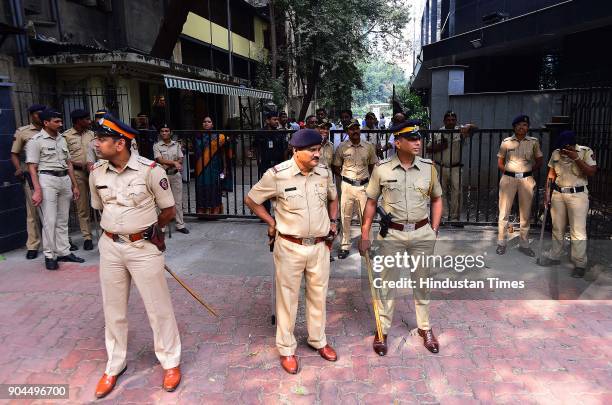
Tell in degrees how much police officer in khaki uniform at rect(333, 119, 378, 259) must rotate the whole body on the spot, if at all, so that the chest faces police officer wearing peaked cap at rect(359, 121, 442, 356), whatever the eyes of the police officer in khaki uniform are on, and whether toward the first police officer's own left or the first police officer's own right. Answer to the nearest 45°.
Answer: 0° — they already face them

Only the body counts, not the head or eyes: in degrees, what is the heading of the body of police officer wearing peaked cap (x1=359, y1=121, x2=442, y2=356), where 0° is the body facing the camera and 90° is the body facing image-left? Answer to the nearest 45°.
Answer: approximately 0°

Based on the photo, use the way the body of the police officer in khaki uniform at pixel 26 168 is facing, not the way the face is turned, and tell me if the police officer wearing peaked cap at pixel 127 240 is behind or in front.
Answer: in front

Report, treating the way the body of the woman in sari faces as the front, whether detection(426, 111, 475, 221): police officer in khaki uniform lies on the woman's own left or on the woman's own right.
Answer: on the woman's own left

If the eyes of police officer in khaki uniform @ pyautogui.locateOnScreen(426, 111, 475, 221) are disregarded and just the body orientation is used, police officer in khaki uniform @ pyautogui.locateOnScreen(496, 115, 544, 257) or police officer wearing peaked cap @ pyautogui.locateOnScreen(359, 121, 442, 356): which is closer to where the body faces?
the police officer wearing peaked cap

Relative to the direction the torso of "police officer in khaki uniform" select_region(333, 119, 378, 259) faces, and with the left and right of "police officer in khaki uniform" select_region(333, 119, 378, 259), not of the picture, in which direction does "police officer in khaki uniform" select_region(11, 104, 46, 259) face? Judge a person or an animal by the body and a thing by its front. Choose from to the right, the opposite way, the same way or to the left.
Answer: to the left

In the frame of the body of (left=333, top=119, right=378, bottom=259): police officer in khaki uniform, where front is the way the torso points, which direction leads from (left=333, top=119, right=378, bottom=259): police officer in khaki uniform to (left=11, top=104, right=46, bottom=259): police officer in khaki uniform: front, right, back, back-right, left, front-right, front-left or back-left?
right

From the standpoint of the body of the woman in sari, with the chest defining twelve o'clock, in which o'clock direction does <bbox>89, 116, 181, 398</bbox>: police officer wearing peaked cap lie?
The police officer wearing peaked cap is roughly at 12 o'clock from the woman in sari.

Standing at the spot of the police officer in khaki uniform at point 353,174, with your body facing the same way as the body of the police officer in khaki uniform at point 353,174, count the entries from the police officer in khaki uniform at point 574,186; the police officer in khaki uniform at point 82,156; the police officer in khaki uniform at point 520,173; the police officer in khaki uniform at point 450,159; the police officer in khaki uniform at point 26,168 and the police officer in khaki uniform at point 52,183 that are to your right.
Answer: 3

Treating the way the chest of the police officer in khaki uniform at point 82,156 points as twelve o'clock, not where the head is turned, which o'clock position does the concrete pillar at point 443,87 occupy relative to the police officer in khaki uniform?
The concrete pillar is roughly at 10 o'clock from the police officer in khaki uniform.

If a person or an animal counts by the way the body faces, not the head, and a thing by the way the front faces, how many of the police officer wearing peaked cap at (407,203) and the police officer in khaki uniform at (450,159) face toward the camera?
2

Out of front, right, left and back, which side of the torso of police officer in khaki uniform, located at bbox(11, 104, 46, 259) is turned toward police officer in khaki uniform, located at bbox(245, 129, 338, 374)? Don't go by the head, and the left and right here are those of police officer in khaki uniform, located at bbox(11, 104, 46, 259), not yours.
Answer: front

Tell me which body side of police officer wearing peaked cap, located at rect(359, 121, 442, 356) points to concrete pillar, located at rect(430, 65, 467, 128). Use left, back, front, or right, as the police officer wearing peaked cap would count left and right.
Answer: back
